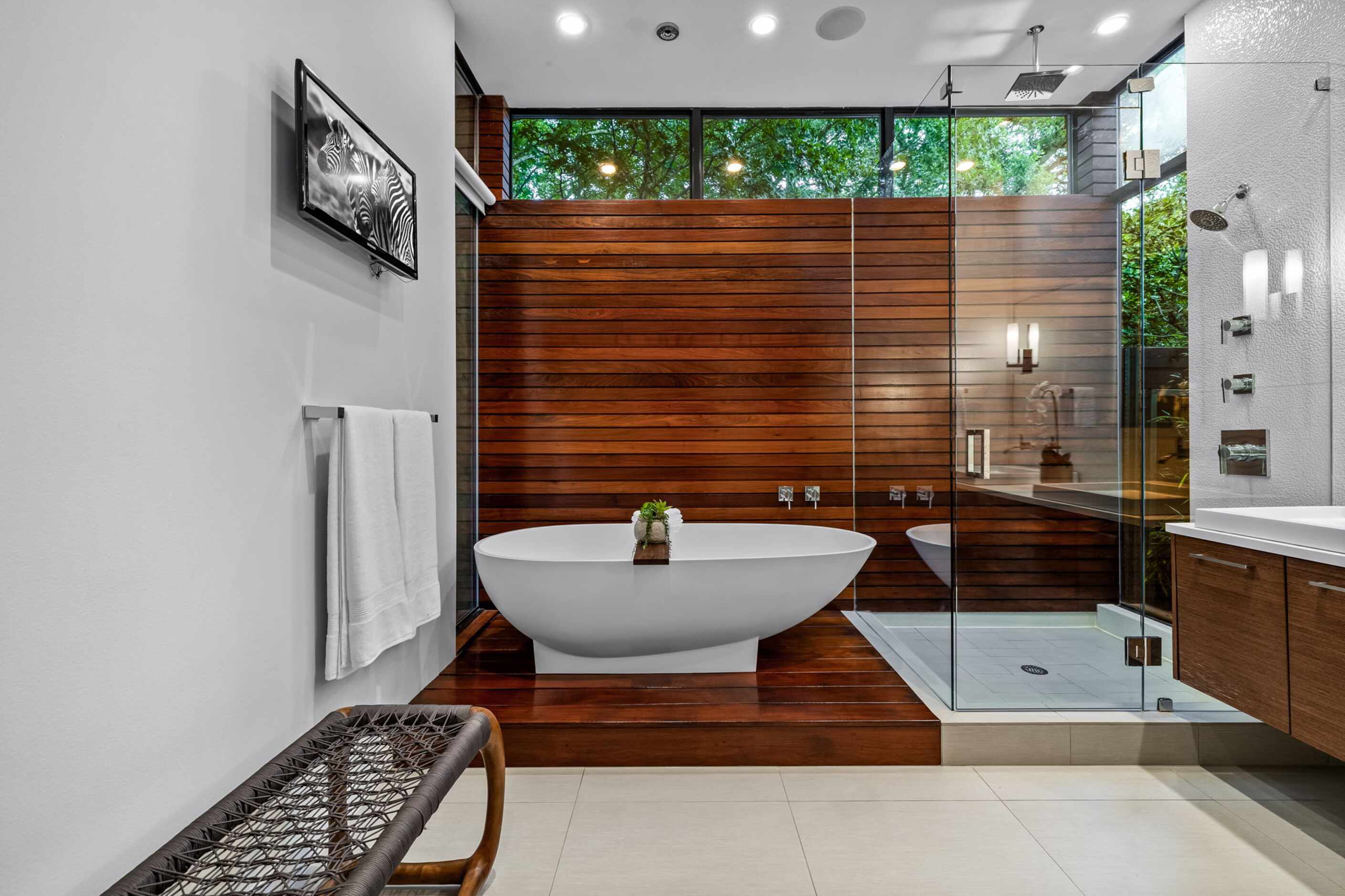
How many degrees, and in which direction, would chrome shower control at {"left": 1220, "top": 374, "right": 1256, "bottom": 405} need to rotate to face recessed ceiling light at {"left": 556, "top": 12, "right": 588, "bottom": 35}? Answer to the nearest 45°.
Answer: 0° — it already faces it

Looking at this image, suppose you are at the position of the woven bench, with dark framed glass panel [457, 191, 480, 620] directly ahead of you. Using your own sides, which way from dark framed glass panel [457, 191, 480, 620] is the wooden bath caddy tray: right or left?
right

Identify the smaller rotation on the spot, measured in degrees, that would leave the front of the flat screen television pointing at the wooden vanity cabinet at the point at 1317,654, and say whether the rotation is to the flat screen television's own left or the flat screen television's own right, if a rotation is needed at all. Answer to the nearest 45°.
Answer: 0° — it already faces it
